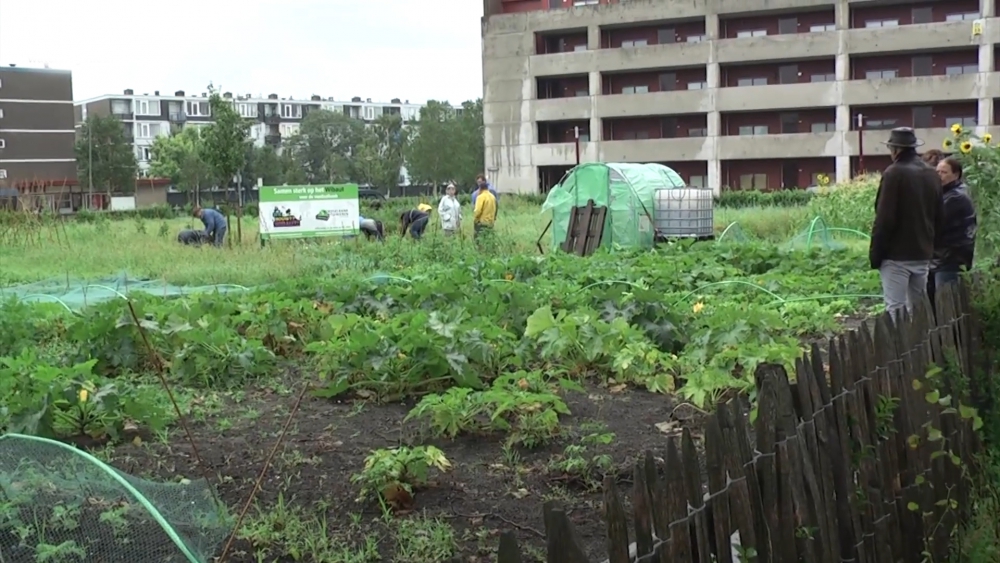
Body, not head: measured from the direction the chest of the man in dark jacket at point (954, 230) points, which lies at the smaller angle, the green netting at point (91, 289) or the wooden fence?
the green netting

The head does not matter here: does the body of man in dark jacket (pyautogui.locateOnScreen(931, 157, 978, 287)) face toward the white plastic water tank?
no

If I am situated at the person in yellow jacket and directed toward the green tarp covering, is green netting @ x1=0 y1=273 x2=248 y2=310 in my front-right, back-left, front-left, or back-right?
front-right

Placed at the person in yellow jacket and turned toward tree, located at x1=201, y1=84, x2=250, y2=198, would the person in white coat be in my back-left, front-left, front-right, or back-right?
front-right

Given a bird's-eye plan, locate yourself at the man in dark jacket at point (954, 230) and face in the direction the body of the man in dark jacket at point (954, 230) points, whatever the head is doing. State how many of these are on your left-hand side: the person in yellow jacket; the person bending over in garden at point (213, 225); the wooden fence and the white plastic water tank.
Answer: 1

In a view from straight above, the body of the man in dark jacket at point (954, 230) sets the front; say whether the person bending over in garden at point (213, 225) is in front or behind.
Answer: in front

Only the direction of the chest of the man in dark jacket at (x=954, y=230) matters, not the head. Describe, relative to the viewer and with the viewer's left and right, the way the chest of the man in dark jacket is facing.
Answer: facing to the left of the viewer

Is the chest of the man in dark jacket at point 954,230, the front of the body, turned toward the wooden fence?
no

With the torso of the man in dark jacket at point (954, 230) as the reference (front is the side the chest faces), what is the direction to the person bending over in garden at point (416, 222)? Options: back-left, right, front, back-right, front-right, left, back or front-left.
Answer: front-right

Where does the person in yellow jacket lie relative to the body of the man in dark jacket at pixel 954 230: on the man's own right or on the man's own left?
on the man's own right

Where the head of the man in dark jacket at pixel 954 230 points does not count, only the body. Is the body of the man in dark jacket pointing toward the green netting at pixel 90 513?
no

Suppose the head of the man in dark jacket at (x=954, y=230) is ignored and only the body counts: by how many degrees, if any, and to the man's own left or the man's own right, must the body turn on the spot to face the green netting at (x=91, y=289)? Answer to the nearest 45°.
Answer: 0° — they already face it
